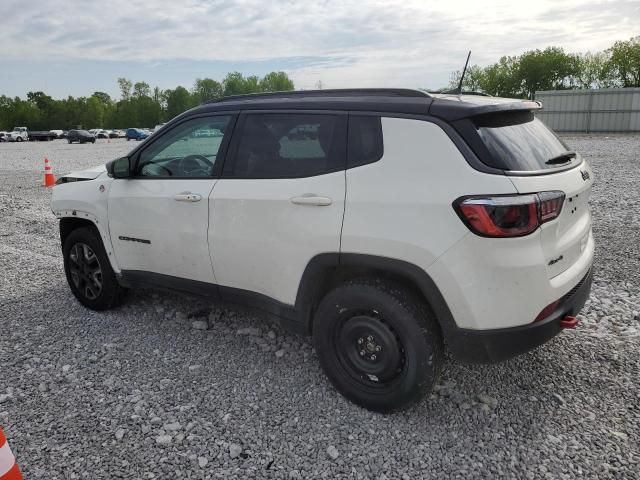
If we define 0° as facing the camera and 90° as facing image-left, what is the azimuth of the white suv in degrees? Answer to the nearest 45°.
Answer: approximately 135°

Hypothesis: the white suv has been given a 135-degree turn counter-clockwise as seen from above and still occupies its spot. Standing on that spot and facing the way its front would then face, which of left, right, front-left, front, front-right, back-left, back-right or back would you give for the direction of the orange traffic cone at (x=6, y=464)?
front-right

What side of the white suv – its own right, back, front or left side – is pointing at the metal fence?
right
